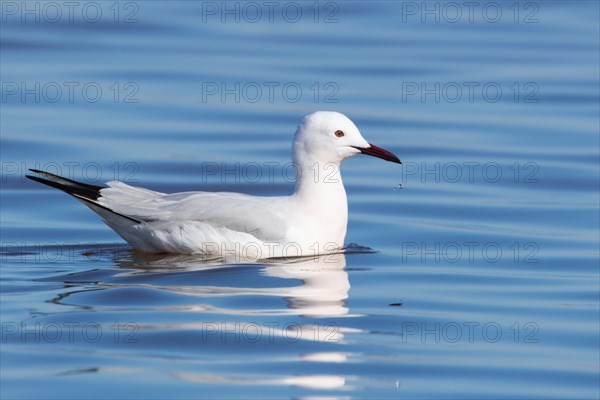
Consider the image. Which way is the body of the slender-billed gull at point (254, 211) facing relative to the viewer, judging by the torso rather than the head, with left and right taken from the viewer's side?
facing to the right of the viewer
